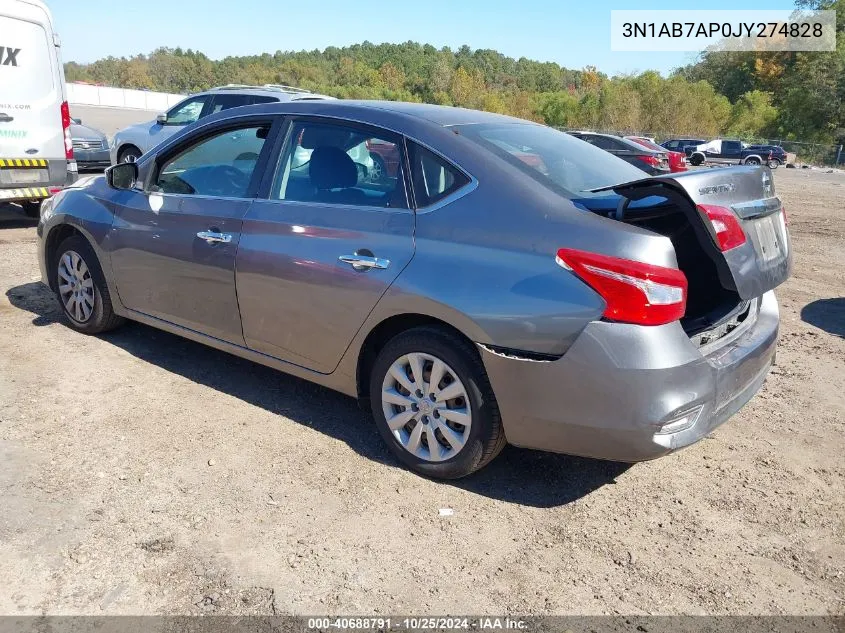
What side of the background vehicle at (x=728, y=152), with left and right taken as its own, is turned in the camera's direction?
left

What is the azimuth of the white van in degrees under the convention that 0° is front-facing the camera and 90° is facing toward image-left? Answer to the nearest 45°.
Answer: approximately 180°

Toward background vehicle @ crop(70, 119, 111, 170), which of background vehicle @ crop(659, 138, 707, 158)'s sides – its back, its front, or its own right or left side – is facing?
left

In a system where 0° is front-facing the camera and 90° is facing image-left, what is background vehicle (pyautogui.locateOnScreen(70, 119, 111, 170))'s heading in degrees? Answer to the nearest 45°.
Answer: approximately 315°

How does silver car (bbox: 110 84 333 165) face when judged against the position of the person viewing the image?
facing to the left of the viewer

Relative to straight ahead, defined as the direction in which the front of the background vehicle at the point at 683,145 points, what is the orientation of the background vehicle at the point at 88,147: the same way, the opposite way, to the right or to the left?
the opposite way

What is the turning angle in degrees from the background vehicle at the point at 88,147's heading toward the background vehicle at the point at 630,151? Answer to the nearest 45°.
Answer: approximately 45° to its left

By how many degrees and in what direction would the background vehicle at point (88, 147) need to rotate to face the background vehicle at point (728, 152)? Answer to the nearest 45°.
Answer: approximately 90° to its left

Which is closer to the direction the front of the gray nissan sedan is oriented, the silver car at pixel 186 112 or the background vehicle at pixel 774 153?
the silver car
